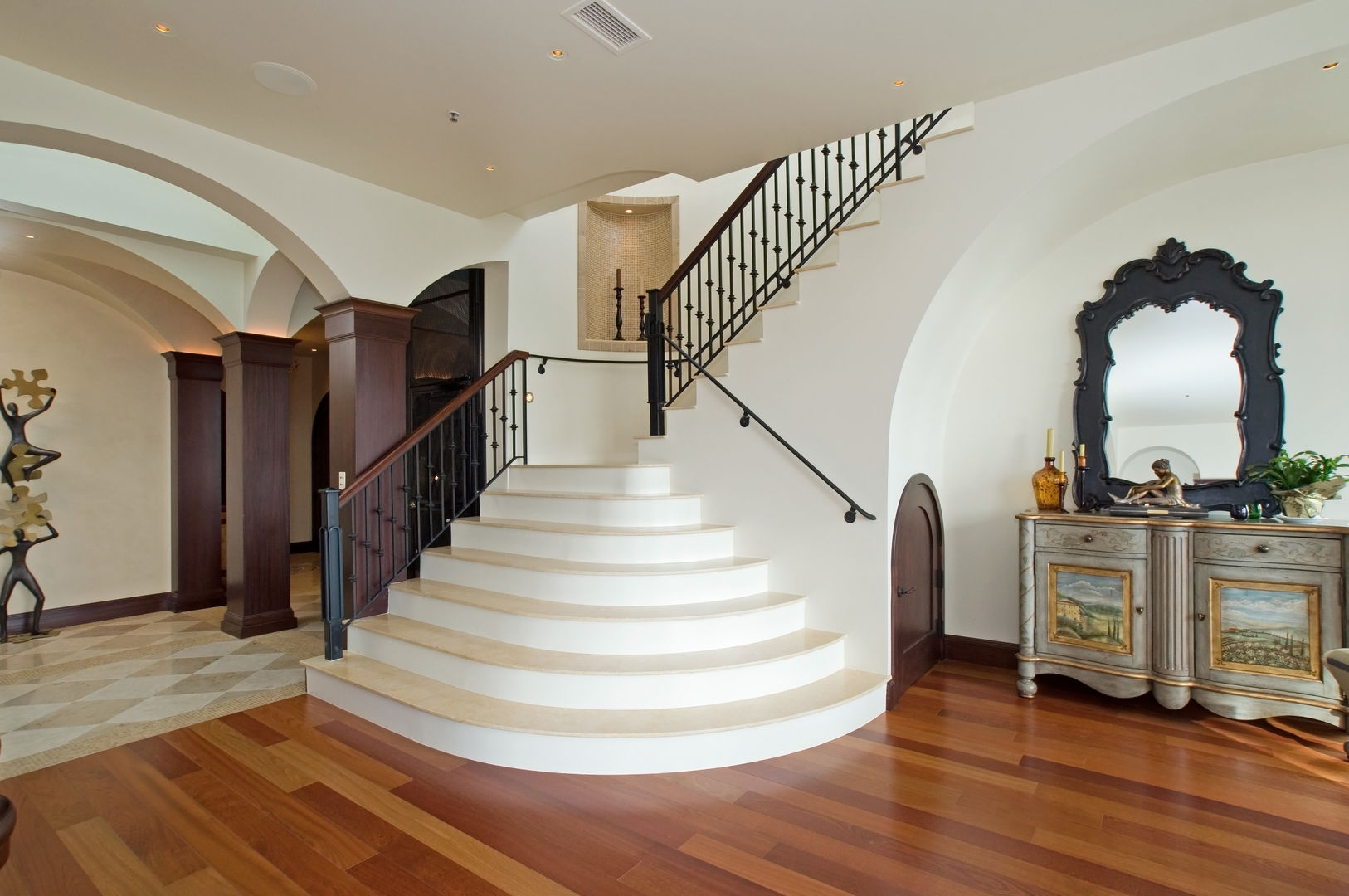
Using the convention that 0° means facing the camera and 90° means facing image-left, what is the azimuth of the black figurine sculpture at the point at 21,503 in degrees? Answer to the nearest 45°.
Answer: approximately 0°

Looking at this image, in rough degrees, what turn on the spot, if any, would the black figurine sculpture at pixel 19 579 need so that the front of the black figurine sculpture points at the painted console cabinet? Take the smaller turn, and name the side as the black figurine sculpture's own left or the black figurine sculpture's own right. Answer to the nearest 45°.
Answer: approximately 45° to the black figurine sculpture's own left

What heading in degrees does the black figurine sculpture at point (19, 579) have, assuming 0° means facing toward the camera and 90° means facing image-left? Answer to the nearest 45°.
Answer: approximately 0°

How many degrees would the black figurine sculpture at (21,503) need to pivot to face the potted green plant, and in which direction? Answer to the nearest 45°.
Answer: approximately 45° to its left

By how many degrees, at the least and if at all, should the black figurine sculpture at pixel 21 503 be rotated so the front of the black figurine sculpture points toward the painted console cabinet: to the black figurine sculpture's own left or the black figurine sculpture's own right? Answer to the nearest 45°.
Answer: approximately 45° to the black figurine sculpture's own left

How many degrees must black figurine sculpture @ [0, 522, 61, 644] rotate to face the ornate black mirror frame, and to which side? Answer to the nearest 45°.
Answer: approximately 45° to its left
